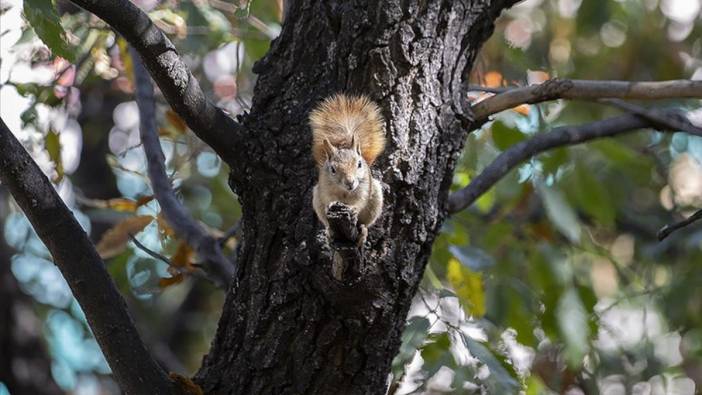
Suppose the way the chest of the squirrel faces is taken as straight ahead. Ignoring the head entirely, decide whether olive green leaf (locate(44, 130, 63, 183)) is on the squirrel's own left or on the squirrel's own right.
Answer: on the squirrel's own right

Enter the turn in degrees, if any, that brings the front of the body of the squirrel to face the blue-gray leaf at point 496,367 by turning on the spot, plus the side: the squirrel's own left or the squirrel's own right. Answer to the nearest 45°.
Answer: approximately 135° to the squirrel's own left

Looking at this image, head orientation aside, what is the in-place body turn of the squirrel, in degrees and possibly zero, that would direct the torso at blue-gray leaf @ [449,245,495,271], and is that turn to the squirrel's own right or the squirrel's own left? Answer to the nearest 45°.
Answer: approximately 135° to the squirrel's own left

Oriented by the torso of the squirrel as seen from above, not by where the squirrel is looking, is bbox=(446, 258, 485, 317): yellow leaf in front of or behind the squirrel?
behind

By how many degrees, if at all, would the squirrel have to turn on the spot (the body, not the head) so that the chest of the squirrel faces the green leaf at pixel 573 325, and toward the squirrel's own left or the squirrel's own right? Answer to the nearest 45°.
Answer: approximately 135° to the squirrel's own left

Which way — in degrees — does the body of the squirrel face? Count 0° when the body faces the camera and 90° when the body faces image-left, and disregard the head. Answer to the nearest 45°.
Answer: approximately 0°

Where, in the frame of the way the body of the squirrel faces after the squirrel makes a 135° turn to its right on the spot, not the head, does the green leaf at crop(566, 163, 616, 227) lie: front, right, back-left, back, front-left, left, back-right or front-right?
right

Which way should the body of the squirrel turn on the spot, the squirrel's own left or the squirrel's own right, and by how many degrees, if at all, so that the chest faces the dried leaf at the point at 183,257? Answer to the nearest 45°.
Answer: approximately 135° to the squirrel's own right

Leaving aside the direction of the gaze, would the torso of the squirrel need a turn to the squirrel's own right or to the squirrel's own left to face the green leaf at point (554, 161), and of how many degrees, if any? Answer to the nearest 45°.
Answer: approximately 135° to the squirrel's own left

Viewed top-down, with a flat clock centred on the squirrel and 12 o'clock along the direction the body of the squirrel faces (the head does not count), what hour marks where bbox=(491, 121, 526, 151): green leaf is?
The green leaf is roughly at 7 o'clock from the squirrel.
